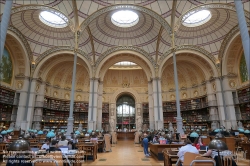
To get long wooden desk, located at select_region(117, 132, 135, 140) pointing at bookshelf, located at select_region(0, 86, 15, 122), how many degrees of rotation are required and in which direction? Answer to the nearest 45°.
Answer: approximately 45° to its right

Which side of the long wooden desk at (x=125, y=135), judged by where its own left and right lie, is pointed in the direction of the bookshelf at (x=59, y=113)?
right

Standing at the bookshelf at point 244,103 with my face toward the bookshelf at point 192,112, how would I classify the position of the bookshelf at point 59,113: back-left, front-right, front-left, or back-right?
front-left

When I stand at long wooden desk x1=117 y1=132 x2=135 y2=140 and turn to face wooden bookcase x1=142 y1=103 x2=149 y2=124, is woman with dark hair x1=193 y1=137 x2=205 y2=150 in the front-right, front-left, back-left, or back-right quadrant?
back-right

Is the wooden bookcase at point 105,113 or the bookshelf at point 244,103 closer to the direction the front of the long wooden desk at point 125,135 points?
the bookshelf

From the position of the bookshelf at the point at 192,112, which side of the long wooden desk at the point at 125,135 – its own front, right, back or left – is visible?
left

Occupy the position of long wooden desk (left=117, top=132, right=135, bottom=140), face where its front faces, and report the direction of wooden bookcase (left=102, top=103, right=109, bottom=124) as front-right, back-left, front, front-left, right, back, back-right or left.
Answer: back-right

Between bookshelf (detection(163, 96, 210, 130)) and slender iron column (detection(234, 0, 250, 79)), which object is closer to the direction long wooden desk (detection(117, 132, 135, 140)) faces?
the slender iron column

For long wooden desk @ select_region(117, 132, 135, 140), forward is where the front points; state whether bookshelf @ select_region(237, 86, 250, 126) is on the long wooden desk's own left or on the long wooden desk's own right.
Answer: on the long wooden desk's own left

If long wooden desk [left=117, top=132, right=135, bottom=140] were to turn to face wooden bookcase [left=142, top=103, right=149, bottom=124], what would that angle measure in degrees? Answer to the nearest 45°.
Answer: approximately 135° to its left

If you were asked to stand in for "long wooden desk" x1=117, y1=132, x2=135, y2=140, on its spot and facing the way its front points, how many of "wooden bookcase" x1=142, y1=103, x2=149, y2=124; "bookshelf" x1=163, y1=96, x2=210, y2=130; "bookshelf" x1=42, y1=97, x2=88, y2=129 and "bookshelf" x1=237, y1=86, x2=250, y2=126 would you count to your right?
1

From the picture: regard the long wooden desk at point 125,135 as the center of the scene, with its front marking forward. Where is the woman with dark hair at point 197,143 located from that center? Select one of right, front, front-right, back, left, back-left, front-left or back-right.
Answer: front

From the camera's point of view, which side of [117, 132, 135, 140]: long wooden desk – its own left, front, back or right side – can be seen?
front
